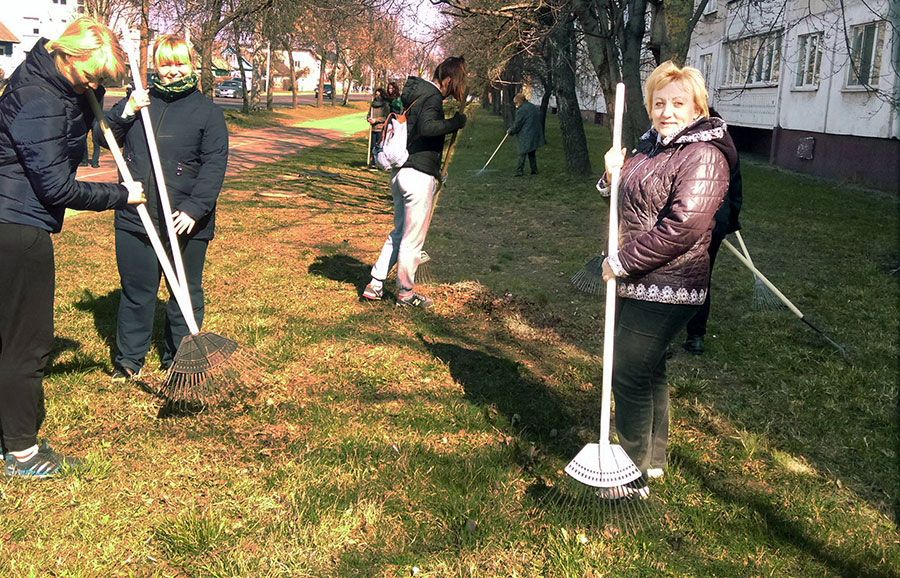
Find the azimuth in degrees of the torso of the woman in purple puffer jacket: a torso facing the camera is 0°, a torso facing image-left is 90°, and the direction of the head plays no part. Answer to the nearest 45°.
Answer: approximately 45°

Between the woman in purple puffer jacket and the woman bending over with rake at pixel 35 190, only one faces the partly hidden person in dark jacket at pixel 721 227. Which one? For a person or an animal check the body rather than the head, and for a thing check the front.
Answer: the woman bending over with rake

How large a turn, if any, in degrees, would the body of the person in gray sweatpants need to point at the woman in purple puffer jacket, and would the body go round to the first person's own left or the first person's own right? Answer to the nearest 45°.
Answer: approximately 90° to the first person's own right

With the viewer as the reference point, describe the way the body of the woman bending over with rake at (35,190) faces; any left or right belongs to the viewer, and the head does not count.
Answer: facing to the right of the viewer

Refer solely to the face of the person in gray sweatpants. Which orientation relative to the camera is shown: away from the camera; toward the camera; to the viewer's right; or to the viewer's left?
to the viewer's right

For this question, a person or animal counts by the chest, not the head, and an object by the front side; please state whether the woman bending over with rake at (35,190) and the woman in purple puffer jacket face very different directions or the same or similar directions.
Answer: very different directions

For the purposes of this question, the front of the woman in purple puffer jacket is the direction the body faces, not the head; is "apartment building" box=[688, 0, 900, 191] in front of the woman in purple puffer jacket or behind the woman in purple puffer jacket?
behind
